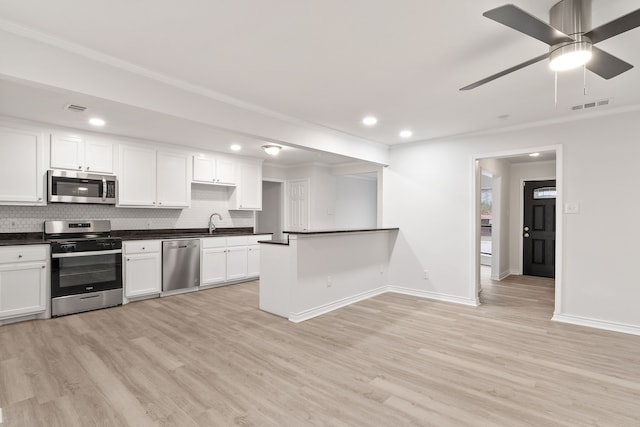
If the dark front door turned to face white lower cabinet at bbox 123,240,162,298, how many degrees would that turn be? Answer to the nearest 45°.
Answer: approximately 45° to its right

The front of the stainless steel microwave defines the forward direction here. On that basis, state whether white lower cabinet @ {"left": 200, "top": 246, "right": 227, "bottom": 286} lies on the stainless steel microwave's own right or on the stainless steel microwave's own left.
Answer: on the stainless steel microwave's own left

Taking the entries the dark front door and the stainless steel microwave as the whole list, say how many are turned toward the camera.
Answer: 2

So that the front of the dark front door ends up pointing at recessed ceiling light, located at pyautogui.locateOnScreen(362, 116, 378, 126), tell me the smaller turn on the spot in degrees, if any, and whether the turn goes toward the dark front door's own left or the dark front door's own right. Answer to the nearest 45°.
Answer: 0° — it already faces it

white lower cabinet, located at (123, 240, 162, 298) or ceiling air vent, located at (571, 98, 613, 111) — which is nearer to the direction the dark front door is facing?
the ceiling air vent

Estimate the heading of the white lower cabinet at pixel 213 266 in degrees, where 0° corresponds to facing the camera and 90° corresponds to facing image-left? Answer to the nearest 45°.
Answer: approximately 315°
